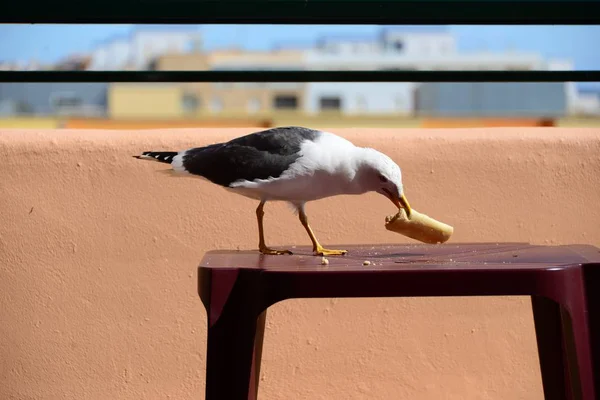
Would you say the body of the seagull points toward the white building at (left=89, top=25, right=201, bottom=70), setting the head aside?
no

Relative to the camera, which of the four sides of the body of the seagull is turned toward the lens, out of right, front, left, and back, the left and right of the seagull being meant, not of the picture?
right

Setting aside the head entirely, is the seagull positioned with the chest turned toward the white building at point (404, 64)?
no

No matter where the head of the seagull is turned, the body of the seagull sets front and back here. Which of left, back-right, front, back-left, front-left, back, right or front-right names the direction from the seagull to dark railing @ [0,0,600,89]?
left
